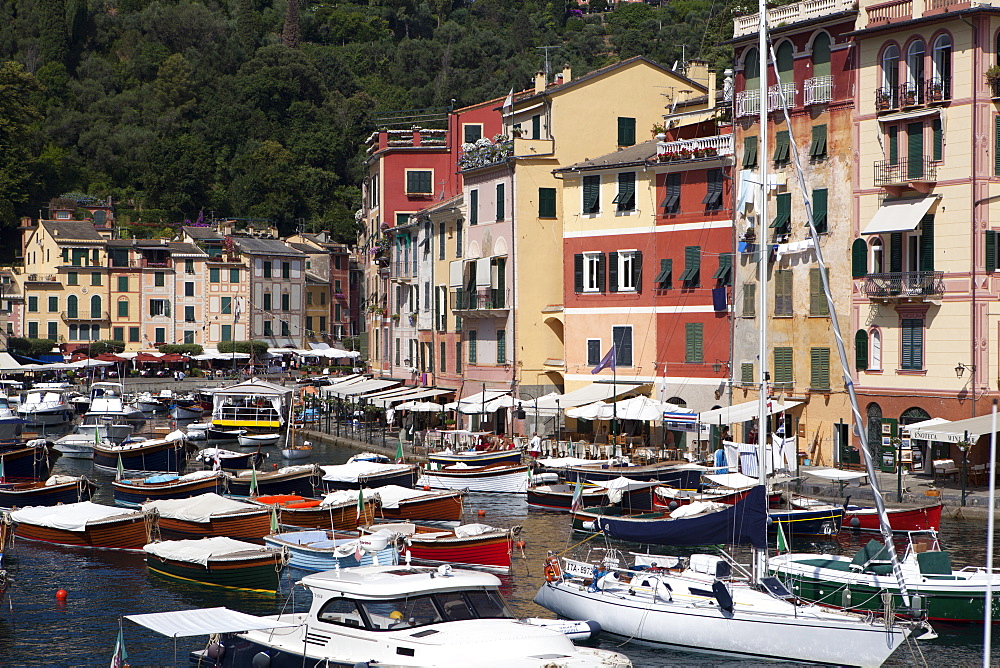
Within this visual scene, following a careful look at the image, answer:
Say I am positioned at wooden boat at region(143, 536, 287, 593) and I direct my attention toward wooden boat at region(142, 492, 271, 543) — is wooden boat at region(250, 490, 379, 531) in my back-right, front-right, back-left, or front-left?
front-right

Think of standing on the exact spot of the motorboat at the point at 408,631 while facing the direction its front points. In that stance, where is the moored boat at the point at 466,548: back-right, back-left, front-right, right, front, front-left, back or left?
back-left

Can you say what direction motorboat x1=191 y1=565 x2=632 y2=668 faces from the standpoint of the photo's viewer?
facing the viewer and to the right of the viewer

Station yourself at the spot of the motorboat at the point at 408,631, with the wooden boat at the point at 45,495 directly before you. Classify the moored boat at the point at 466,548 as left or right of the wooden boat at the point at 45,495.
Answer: right
